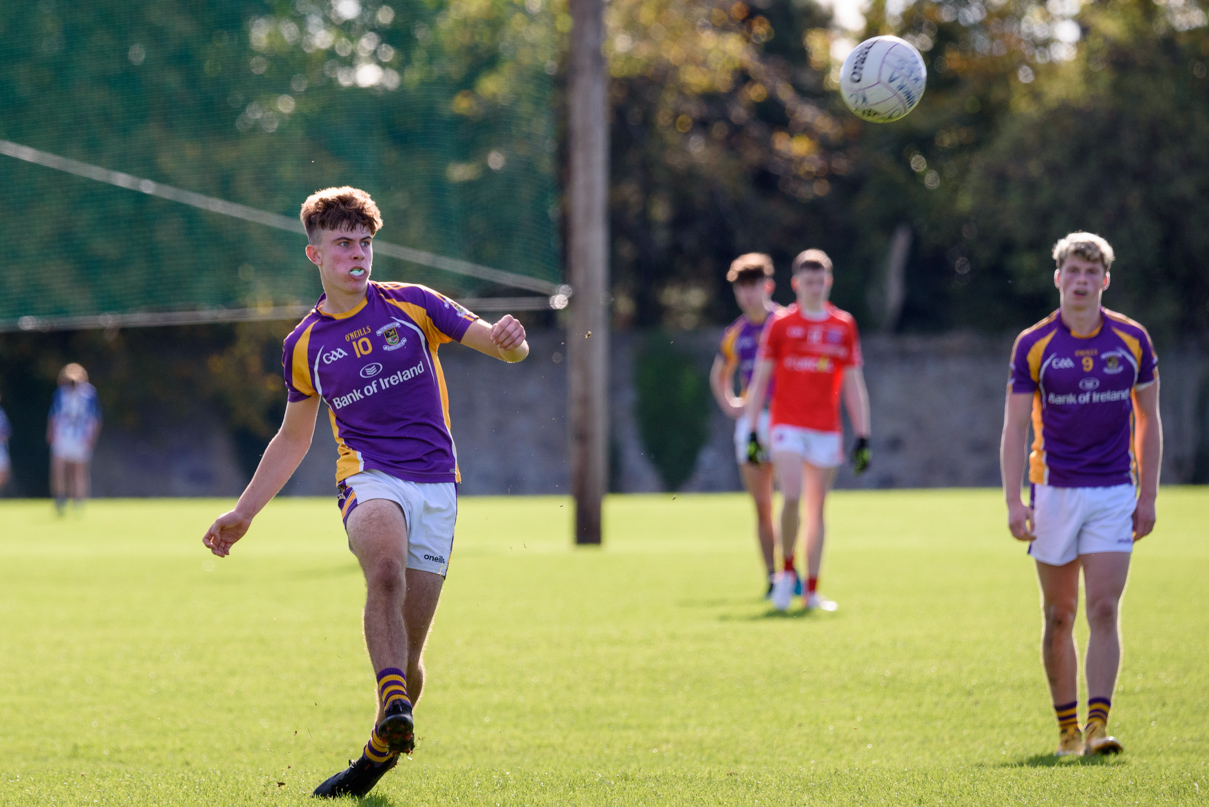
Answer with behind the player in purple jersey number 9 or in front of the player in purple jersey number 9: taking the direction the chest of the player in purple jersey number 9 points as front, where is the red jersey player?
behind

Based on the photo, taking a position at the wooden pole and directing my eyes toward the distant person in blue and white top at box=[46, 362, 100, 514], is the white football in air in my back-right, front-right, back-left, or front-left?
back-left

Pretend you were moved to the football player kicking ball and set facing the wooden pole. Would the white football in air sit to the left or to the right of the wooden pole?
right

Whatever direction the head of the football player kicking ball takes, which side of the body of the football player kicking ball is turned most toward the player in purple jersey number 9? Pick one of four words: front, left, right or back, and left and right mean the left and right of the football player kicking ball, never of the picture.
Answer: left

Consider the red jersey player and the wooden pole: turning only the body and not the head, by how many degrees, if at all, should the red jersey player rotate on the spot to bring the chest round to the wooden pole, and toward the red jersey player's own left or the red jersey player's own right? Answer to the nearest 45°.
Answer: approximately 135° to the red jersey player's own right

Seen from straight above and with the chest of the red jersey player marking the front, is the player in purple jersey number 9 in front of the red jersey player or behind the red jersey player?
in front

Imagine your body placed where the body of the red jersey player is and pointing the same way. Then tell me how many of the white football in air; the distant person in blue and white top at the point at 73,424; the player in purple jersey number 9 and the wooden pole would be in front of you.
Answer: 2

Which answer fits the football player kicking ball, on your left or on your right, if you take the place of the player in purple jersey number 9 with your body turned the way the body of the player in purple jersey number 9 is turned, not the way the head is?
on your right

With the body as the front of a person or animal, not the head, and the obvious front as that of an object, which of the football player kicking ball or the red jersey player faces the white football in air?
the red jersey player
